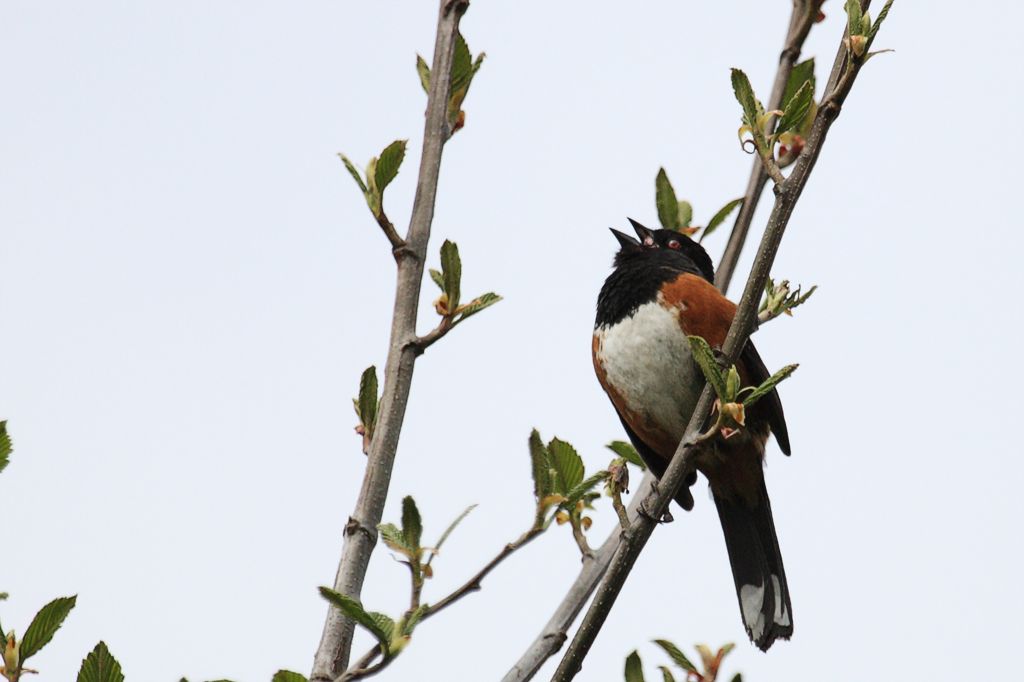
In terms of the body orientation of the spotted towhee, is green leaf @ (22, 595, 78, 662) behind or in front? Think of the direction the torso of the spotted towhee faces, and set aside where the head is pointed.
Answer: in front

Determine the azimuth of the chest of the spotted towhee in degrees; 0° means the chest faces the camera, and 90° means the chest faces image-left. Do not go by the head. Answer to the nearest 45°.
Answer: approximately 45°

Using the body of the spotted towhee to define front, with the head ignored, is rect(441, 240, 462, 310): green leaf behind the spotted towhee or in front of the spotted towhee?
in front

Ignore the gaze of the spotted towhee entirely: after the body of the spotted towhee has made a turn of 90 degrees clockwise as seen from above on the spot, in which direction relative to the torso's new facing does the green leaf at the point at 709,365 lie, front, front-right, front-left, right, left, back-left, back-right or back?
back-left
